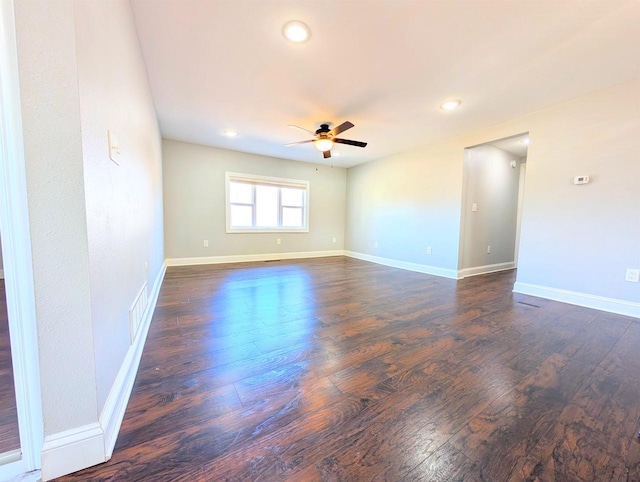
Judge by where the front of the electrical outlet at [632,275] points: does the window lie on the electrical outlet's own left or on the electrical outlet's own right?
on the electrical outlet's own right

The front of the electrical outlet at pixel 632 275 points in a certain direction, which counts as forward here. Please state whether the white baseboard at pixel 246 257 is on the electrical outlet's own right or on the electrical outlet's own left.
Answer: on the electrical outlet's own right

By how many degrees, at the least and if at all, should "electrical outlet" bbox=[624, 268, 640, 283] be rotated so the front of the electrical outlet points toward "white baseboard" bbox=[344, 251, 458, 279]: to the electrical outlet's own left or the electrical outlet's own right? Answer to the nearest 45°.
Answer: approximately 90° to the electrical outlet's own right

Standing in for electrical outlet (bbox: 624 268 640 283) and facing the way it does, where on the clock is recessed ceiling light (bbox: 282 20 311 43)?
The recessed ceiling light is roughly at 1 o'clock from the electrical outlet.
